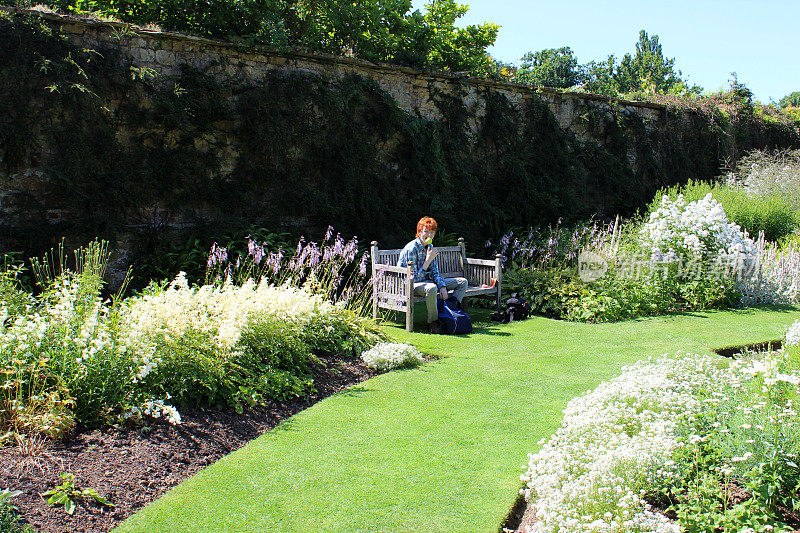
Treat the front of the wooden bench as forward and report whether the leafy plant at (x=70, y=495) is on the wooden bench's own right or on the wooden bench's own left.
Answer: on the wooden bench's own right

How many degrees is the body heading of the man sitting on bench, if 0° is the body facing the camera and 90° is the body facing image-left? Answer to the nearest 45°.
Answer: approximately 315°

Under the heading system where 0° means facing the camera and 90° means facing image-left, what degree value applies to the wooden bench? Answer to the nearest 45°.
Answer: approximately 315°

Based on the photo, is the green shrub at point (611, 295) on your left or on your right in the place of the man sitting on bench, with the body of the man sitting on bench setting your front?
on your left

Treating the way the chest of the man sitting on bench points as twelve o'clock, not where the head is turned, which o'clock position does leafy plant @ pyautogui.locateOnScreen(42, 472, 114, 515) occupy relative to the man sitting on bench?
The leafy plant is roughly at 2 o'clock from the man sitting on bench.

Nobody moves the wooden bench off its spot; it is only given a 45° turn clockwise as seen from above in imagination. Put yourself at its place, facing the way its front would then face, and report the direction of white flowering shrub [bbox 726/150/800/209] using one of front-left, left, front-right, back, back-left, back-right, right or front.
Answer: back-left

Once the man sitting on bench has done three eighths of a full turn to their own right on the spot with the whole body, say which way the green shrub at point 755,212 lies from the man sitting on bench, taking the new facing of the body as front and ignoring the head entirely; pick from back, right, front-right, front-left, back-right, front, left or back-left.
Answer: back-right

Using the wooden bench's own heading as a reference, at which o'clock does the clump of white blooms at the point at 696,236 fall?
The clump of white blooms is roughly at 10 o'clock from the wooden bench.

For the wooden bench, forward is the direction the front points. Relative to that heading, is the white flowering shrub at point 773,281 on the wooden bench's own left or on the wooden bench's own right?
on the wooden bench's own left
